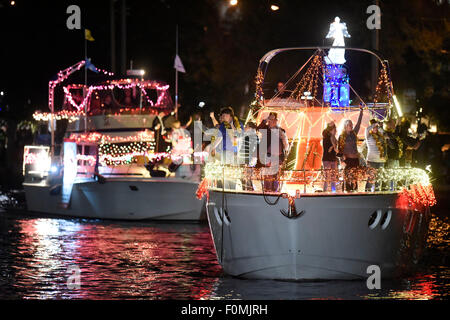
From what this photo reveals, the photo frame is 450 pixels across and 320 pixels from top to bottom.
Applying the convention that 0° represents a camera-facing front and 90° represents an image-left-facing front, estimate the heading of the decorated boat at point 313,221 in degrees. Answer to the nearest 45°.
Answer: approximately 0°
